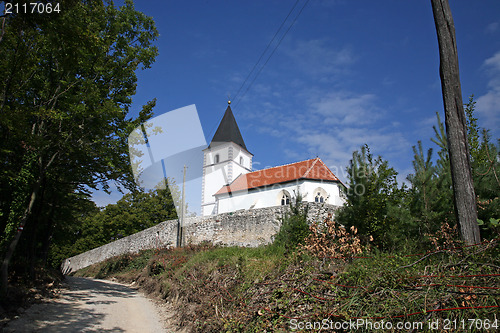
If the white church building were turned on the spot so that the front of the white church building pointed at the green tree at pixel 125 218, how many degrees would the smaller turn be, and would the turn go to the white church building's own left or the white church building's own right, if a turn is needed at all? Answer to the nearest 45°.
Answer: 0° — it already faces it

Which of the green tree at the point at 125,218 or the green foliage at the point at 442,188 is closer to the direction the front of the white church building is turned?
the green tree

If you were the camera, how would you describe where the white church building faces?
facing away from the viewer and to the left of the viewer

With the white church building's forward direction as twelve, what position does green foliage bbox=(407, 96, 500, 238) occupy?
The green foliage is roughly at 7 o'clock from the white church building.

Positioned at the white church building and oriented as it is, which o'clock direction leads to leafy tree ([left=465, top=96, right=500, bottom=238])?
The leafy tree is roughly at 7 o'clock from the white church building.

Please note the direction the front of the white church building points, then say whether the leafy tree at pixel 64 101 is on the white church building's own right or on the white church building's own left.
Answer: on the white church building's own left

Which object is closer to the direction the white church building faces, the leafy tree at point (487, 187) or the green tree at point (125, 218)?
the green tree
